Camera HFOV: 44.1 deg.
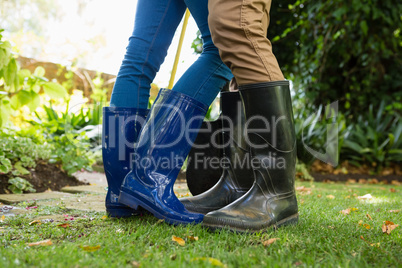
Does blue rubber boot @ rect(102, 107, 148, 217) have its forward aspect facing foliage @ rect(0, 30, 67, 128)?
no

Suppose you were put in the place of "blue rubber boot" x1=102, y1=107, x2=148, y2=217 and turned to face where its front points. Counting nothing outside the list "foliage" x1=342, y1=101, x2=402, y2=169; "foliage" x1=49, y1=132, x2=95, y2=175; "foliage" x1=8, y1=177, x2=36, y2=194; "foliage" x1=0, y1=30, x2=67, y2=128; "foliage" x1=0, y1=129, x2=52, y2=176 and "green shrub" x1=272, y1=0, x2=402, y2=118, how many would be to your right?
0

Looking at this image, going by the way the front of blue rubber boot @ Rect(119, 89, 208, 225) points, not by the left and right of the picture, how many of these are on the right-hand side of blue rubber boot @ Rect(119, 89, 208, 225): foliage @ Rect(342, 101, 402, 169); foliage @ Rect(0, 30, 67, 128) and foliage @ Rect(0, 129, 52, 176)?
0

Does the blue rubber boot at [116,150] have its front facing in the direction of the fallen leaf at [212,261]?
no

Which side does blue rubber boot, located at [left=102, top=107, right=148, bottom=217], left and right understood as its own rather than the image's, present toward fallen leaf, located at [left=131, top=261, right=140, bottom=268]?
right

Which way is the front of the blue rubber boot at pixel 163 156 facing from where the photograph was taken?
facing to the right of the viewer

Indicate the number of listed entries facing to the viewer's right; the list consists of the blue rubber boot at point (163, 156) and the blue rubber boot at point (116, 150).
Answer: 2

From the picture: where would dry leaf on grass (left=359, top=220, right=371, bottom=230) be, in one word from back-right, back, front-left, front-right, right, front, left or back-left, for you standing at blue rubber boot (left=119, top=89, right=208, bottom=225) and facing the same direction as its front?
front

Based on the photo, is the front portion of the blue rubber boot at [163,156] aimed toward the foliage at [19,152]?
no

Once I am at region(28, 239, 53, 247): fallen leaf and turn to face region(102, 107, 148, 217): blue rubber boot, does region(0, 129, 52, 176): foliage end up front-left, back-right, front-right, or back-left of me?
front-left

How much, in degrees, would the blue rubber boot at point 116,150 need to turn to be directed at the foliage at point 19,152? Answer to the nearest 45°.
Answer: approximately 135° to its left

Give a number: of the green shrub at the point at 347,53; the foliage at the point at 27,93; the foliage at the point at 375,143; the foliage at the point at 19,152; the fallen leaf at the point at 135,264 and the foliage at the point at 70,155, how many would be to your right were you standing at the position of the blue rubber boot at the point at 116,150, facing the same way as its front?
1

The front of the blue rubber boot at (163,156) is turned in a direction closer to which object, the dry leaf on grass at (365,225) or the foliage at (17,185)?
the dry leaf on grass

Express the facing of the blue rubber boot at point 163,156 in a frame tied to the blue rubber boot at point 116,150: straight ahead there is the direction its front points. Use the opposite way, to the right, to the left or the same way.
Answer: the same way

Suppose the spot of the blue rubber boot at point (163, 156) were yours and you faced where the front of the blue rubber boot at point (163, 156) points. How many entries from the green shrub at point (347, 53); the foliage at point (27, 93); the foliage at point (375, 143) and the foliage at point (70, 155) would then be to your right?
0

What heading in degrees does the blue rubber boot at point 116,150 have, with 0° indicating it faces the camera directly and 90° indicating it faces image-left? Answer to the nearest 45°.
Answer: approximately 270°
